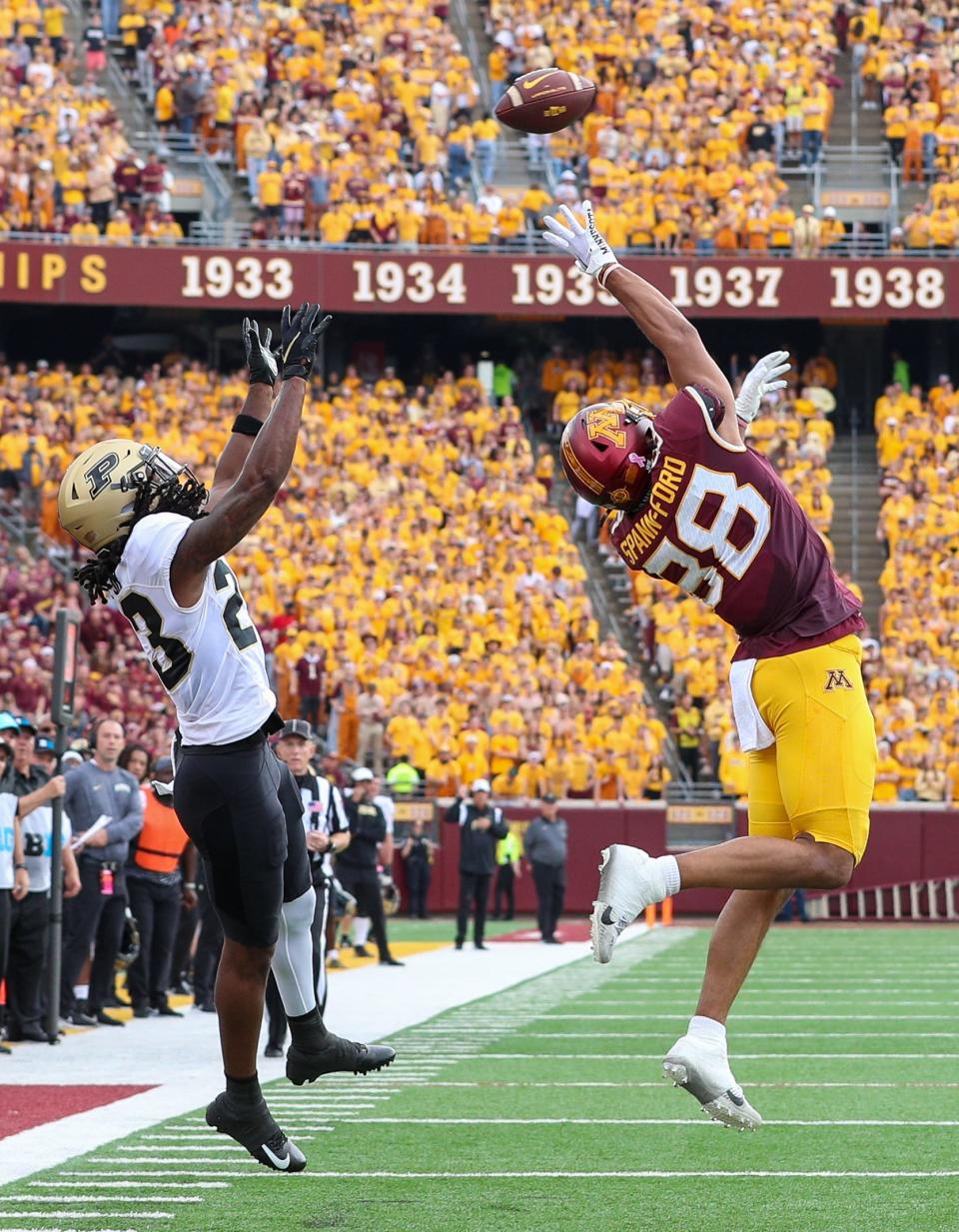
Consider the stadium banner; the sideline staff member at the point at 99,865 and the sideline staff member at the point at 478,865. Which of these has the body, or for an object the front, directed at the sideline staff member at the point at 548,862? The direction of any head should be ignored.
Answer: the stadium banner

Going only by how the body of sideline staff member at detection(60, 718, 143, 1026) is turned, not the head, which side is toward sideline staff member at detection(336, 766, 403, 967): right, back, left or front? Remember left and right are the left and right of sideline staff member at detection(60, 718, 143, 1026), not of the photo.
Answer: left

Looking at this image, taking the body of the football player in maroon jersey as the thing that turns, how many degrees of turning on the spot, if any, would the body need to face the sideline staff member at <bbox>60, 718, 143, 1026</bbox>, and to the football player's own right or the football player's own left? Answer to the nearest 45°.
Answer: approximately 90° to the football player's own left

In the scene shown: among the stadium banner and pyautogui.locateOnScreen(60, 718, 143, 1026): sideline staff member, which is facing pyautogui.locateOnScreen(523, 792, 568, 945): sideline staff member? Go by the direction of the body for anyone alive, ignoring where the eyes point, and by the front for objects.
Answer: the stadium banner

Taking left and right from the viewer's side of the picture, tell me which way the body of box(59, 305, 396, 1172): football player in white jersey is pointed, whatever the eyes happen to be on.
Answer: facing to the right of the viewer
